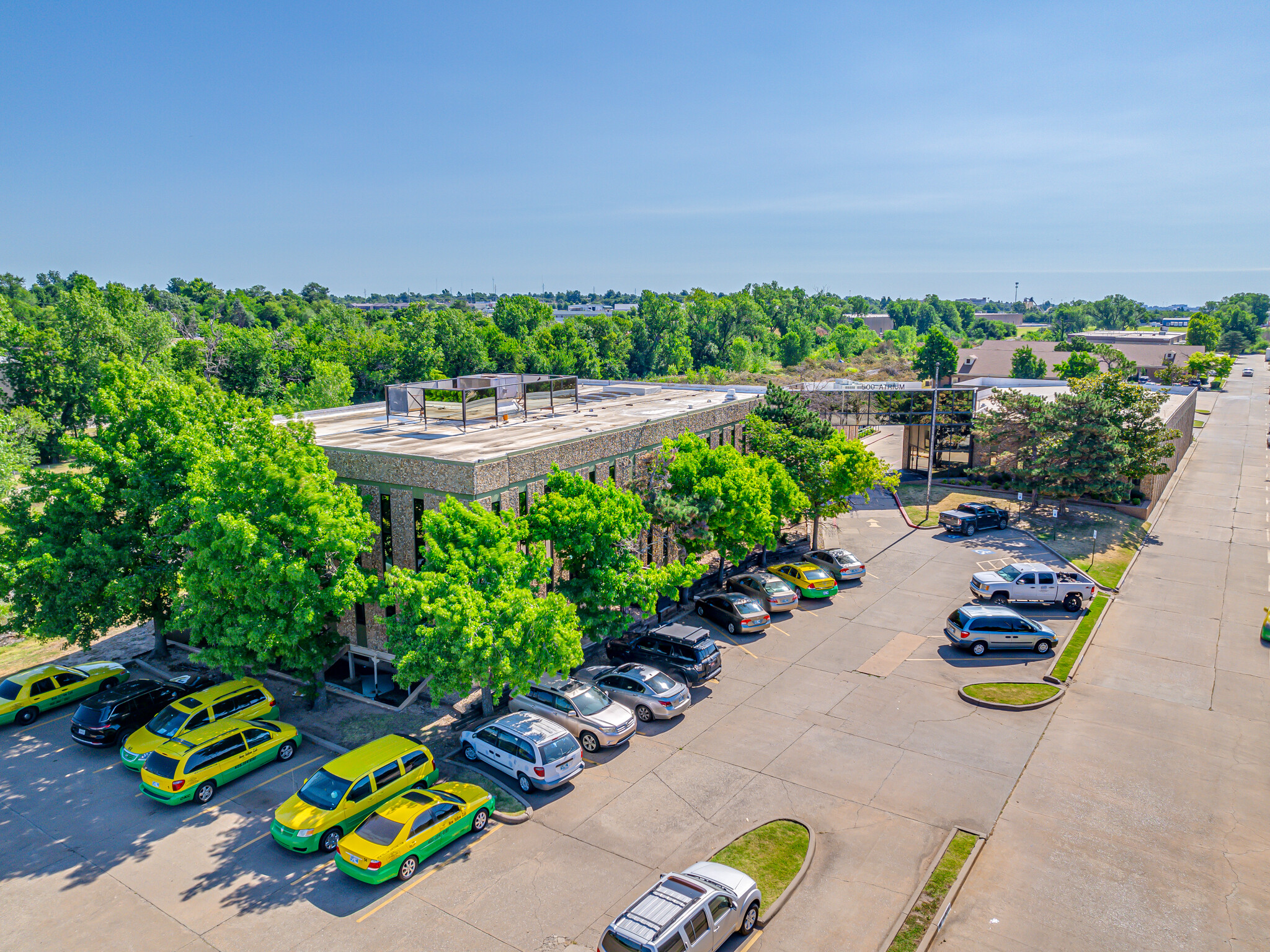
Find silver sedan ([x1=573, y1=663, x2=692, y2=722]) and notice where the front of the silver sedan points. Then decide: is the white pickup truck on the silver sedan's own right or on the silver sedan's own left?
on the silver sedan's own right

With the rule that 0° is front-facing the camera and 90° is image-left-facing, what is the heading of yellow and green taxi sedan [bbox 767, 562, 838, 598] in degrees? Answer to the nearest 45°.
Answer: approximately 135°

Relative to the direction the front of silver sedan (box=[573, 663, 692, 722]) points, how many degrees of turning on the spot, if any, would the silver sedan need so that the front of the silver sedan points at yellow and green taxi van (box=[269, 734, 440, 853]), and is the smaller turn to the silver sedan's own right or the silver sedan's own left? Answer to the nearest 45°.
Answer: approximately 90° to the silver sedan's own left

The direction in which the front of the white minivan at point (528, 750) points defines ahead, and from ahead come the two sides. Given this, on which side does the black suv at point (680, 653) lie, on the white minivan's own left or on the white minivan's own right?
on the white minivan's own right

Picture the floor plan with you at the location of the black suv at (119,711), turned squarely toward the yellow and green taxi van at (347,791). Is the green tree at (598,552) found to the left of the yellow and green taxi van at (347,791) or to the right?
left

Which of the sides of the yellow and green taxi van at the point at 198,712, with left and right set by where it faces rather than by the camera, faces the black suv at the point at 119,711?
right

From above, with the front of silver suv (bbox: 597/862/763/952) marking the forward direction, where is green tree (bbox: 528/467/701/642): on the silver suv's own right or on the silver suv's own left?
on the silver suv's own left
